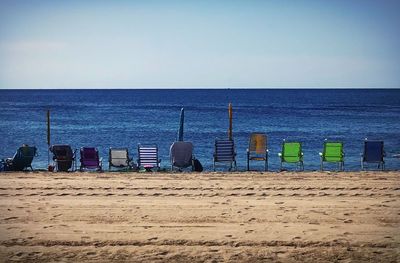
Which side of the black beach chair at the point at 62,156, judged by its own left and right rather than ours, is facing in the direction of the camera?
back

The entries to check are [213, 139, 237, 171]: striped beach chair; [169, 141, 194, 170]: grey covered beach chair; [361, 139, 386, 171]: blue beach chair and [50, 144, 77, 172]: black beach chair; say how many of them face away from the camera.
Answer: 4

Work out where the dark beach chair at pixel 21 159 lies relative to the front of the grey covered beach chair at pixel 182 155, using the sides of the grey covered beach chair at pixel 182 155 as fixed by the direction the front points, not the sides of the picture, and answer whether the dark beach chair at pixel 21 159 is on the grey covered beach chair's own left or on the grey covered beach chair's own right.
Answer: on the grey covered beach chair's own left

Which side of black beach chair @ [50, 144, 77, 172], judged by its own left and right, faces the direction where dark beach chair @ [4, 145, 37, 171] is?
left

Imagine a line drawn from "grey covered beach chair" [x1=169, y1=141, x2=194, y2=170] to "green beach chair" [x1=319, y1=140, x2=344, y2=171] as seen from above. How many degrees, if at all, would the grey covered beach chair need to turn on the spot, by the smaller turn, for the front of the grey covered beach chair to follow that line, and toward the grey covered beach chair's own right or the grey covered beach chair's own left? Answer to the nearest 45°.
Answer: approximately 90° to the grey covered beach chair's own right

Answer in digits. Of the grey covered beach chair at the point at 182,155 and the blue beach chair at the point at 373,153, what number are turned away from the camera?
2

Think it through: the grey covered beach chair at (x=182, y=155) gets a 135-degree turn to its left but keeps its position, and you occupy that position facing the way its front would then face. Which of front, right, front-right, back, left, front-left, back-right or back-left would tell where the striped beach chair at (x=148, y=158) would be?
front-right

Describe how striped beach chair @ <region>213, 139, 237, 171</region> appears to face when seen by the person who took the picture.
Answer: facing away from the viewer

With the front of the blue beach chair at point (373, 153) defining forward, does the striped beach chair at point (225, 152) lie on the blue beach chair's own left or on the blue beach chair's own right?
on the blue beach chair's own left

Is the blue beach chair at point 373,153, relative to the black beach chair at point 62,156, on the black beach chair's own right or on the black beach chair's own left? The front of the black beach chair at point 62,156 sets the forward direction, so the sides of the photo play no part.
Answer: on the black beach chair's own right

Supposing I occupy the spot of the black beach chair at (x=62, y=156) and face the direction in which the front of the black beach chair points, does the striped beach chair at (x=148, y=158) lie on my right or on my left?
on my right

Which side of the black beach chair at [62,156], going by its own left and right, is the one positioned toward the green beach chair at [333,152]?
right

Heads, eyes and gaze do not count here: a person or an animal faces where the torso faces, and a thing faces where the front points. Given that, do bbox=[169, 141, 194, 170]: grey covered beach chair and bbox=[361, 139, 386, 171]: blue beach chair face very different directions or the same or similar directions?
same or similar directions

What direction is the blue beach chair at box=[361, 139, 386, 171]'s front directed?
away from the camera

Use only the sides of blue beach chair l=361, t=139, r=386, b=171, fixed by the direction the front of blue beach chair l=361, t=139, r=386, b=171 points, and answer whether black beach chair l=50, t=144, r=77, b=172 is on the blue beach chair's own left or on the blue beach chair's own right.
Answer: on the blue beach chair's own left

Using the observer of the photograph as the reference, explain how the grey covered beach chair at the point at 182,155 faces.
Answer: facing away from the viewer
